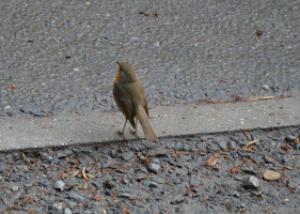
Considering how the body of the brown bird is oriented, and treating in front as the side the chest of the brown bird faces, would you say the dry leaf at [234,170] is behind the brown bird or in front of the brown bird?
behind

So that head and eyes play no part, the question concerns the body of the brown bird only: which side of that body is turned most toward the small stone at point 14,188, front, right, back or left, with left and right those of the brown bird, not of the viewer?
left

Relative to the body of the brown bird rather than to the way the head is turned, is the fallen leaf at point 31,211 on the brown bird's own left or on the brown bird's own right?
on the brown bird's own left

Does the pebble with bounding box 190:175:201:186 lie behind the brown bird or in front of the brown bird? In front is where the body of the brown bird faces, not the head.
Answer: behind

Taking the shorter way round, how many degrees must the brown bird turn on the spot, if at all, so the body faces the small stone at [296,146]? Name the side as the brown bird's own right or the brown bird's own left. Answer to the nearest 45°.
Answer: approximately 135° to the brown bird's own right

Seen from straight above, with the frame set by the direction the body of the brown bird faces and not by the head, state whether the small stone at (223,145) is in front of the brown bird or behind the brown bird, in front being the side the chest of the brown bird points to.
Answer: behind

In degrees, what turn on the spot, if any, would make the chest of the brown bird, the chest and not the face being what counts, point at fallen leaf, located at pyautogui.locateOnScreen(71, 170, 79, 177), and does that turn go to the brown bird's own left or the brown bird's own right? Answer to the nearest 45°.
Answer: approximately 90° to the brown bird's own left

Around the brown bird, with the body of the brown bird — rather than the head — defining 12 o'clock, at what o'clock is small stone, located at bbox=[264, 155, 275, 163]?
The small stone is roughly at 5 o'clock from the brown bird.

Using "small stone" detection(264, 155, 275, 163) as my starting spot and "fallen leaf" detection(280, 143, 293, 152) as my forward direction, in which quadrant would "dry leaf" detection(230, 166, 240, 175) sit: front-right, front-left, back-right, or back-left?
back-left

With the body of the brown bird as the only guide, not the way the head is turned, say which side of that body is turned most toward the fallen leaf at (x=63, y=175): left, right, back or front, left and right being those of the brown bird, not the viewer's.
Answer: left

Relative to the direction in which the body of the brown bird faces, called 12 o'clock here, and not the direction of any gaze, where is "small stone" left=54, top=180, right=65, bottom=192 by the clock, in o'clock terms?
The small stone is roughly at 9 o'clock from the brown bird.

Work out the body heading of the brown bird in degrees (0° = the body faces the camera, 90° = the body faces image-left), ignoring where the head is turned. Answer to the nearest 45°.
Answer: approximately 135°

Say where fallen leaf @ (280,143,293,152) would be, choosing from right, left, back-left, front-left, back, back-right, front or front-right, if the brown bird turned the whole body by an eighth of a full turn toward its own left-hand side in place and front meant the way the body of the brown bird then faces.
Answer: back

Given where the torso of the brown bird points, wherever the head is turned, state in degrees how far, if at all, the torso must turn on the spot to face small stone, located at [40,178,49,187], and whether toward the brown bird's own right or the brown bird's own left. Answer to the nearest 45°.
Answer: approximately 90° to the brown bird's own left
